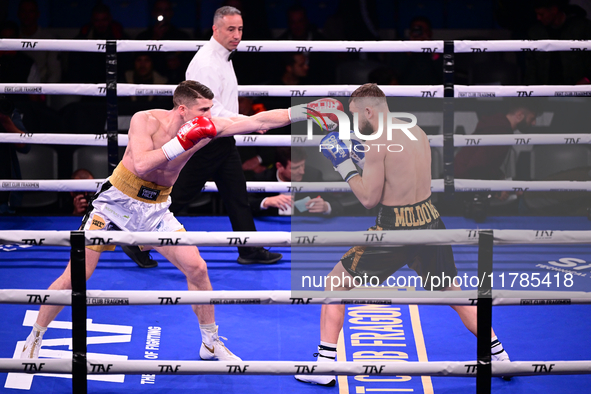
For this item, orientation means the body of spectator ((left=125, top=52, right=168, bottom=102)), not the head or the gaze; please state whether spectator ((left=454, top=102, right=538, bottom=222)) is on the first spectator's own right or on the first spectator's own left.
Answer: on the first spectator's own left

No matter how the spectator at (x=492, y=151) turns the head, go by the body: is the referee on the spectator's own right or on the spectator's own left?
on the spectator's own right

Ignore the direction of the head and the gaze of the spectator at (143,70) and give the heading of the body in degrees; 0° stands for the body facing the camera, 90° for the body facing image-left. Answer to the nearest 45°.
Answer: approximately 0°

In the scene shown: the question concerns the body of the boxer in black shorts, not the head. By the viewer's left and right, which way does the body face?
facing away from the viewer and to the left of the viewer

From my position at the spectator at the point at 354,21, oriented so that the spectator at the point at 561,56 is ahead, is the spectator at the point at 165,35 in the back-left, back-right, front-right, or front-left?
back-right
